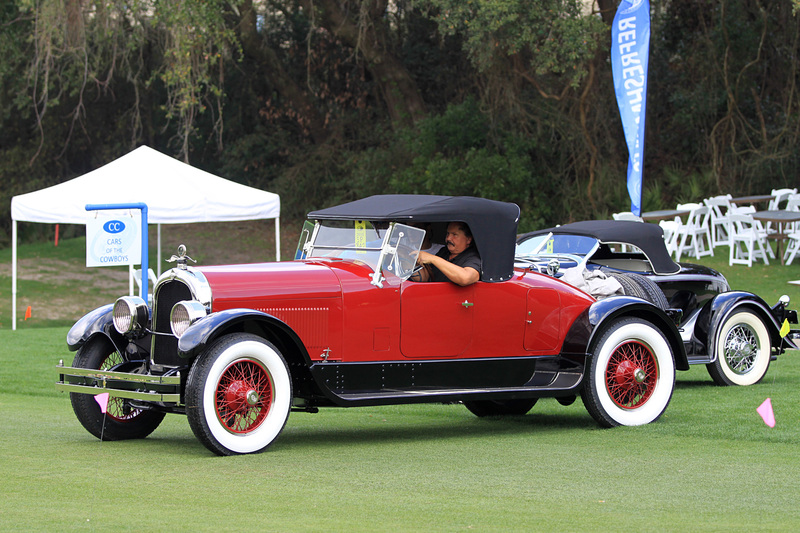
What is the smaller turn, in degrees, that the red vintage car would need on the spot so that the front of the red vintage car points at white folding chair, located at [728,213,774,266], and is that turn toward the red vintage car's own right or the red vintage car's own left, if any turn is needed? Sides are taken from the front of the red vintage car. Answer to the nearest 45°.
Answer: approximately 180°

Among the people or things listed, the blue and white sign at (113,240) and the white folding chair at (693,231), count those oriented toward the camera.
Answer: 1

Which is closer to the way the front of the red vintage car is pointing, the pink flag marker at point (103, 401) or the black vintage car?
the pink flag marker

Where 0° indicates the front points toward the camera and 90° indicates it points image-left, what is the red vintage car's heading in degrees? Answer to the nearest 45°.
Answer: approximately 45°

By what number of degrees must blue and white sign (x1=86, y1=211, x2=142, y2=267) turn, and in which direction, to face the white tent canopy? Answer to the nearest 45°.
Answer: approximately 180°

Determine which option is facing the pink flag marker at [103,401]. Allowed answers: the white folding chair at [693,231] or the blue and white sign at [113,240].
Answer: the blue and white sign

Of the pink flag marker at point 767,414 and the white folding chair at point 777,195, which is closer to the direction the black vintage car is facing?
the pink flag marker
